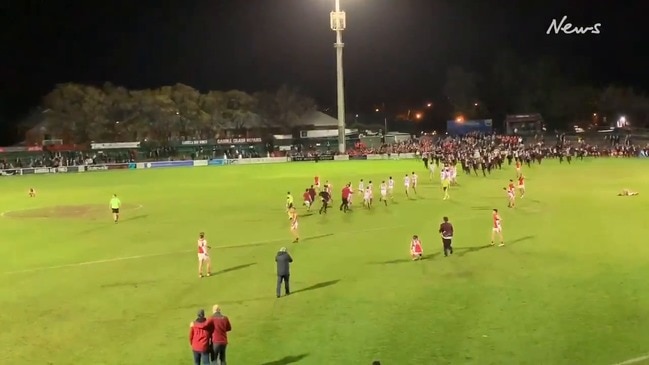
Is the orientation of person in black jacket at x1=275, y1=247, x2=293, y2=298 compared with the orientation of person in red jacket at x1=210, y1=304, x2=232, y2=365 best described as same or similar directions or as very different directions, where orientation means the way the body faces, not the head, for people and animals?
same or similar directions

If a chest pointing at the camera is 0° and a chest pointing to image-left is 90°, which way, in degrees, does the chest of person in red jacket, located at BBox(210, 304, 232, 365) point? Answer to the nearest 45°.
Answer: approximately 180°

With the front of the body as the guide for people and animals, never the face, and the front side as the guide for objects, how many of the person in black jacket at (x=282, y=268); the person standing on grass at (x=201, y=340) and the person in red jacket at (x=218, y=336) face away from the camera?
3

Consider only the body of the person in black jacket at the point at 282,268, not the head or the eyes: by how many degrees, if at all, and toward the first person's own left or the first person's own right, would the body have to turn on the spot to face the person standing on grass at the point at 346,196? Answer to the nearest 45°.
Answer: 0° — they already face them

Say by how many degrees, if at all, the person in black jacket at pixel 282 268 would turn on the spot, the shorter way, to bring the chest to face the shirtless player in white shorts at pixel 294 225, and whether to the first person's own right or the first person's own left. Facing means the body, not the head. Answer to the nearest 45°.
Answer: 0° — they already face them

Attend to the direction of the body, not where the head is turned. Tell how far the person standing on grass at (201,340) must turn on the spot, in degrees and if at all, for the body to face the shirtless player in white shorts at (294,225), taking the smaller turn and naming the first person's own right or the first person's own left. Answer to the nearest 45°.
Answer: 0° — they already face them

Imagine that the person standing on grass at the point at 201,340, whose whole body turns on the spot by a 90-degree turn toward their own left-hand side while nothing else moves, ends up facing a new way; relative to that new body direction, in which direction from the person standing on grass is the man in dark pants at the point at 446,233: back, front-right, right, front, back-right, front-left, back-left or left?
back-right

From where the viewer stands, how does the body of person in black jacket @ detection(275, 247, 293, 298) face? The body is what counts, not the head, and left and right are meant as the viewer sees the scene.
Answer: facing away from the viewer

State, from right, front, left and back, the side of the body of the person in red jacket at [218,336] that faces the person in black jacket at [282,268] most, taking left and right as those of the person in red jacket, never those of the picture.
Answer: front

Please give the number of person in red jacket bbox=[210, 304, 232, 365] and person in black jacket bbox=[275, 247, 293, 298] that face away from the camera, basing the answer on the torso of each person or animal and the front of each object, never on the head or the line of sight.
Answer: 2

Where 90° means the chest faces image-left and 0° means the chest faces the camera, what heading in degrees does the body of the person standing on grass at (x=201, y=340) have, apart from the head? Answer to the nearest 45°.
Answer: approximately 180°

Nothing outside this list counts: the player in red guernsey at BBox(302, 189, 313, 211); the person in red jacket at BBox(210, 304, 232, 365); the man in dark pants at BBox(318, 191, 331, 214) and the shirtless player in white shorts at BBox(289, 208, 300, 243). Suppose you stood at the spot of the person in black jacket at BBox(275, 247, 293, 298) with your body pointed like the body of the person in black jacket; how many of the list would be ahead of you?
3

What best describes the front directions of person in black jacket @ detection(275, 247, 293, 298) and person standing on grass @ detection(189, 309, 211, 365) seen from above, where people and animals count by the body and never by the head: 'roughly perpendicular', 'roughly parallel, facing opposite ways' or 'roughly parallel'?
roughly parallel

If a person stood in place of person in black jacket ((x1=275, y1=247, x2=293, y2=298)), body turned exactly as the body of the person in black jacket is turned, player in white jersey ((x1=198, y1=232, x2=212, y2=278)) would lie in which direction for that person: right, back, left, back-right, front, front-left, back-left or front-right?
front-left

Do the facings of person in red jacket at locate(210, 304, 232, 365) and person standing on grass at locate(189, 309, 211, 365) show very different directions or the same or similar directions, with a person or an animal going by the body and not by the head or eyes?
same or similar directions

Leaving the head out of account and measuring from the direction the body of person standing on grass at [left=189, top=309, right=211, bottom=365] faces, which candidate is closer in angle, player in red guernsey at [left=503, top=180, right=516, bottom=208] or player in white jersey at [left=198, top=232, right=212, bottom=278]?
the player in white jersey
